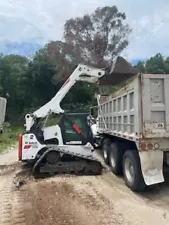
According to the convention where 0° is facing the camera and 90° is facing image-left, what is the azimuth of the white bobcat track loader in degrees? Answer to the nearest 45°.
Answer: approximately 270°

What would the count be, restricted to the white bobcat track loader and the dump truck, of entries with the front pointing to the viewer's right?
1

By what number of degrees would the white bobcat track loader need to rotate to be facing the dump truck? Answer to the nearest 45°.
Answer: approximately 45° to its right

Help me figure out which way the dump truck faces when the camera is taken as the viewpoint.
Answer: facing away from the viewer and to the left of the viewer
